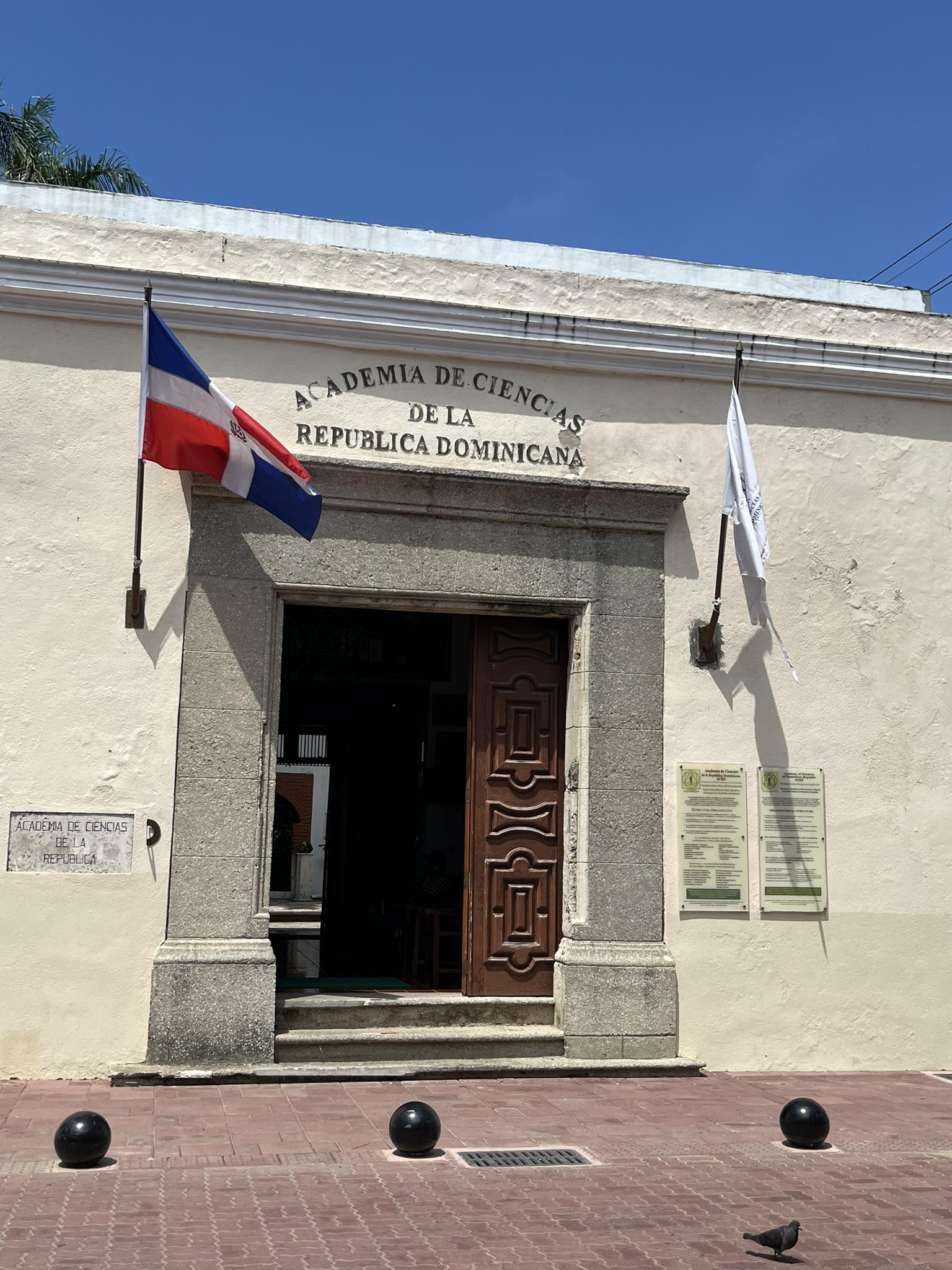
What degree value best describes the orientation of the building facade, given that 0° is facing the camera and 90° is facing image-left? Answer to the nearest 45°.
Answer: approximately 0°

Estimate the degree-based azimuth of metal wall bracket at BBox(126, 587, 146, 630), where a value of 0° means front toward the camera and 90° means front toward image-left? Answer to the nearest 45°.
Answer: approximately 0°

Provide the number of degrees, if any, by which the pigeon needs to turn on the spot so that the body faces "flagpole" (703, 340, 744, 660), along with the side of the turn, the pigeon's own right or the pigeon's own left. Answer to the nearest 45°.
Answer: approximately 90° to the pigeon's own left

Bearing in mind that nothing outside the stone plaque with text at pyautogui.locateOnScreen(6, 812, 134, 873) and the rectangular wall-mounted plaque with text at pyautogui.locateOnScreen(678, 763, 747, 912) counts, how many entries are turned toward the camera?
2

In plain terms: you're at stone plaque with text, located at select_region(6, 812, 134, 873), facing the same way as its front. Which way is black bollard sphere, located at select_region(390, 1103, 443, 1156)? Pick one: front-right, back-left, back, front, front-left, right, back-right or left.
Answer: front-left

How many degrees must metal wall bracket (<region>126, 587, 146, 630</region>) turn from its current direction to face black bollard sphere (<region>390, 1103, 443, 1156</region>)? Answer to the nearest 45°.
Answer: approximately 45° to its left

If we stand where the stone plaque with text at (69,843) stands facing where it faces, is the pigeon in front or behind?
in front

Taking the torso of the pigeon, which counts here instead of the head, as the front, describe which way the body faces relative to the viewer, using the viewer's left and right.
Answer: facing to the right of the viewer

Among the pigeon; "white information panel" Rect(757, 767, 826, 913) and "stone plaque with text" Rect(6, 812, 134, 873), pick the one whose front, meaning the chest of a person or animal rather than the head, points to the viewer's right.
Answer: the pigeon

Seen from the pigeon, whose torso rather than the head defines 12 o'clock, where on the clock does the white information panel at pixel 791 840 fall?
The white information panel is roughly at 9 o'clock from the pigeon.

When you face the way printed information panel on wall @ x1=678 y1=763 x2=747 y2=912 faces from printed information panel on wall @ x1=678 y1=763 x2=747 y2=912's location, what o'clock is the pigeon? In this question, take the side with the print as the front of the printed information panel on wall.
The pigeon is roughly at 12 o'clock from the printed information panel on wall.
